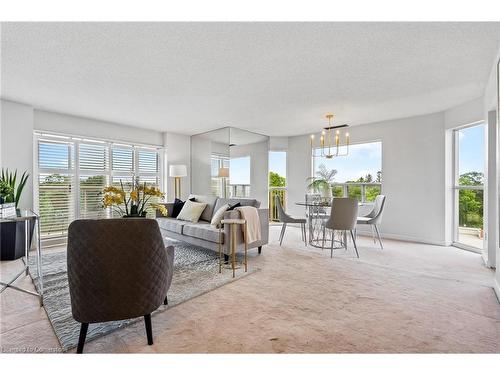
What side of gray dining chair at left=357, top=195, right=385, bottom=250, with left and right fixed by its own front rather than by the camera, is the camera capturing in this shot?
left

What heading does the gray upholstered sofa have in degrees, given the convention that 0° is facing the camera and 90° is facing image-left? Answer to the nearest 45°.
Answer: approximately 45°

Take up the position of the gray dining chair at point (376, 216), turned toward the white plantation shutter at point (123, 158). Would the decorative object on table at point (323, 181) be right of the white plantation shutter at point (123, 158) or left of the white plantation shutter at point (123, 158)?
right

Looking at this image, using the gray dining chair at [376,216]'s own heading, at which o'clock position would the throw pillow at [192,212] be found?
The throw pillow is roughly at 11 o'clock from the gray dining chair.

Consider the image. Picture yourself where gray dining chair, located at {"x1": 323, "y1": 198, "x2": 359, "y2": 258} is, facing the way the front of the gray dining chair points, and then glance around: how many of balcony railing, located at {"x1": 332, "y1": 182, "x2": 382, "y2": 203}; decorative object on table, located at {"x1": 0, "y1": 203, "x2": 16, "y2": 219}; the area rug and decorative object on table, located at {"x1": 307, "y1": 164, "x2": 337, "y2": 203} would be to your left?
2

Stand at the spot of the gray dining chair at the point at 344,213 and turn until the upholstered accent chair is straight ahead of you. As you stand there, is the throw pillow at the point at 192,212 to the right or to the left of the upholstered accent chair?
right

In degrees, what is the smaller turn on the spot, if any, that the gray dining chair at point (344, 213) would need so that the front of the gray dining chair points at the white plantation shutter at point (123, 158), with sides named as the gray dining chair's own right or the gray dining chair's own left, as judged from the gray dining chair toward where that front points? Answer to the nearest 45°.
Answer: approximately 45° to the gray dining chair's own left

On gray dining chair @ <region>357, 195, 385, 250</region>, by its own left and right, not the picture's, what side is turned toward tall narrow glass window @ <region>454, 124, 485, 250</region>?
back

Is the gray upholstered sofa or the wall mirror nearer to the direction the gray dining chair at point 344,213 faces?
the wall mirror

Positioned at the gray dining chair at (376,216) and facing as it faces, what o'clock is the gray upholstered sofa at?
The gray upholstered sofa is roughly at 11 o'clock from the gray dining chair.
